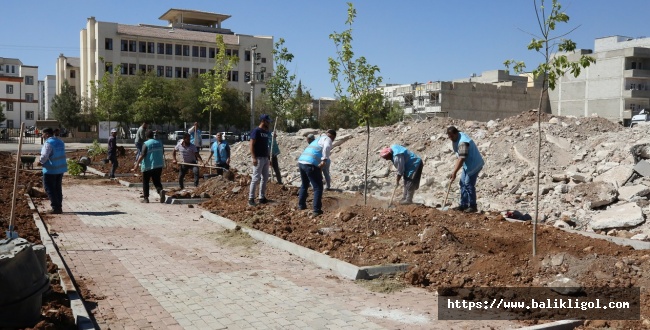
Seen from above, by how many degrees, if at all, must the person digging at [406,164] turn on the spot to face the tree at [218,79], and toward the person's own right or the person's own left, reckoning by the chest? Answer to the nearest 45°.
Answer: approximately 45° to the person's own right

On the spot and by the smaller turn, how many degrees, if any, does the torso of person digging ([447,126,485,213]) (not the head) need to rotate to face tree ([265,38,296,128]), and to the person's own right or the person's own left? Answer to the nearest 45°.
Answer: approximately 45° to the person's own right

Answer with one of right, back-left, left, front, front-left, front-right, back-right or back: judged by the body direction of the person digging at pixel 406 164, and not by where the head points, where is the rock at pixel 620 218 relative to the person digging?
back

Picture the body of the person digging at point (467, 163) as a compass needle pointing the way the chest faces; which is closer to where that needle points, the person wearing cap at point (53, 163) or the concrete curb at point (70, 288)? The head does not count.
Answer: the person wearing cap

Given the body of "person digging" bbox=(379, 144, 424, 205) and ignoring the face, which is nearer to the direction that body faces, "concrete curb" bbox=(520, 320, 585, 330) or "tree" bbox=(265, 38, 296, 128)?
the tree

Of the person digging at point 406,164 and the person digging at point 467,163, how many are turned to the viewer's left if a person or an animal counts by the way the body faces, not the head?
2

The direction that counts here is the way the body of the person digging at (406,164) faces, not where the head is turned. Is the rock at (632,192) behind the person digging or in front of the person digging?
behind

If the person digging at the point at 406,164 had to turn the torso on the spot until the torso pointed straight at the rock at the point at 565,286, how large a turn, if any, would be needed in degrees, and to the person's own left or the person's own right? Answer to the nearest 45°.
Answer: approximately 90° to the person's own left

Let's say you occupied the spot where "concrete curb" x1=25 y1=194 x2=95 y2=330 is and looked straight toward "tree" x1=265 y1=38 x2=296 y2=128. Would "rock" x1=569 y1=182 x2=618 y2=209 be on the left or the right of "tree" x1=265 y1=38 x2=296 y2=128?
right

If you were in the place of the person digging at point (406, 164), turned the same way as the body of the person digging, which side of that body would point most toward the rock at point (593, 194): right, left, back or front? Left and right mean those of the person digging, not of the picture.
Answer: back

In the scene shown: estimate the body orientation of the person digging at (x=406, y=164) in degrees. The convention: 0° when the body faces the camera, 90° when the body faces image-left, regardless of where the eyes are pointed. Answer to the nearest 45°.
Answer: approximately 90°

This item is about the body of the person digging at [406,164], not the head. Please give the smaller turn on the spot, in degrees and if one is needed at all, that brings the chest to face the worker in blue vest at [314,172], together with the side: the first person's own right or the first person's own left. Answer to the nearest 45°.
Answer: approximately 45° to the first person's own left

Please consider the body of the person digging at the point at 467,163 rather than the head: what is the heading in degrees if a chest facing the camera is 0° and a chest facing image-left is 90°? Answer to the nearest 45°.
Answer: approximately 90°

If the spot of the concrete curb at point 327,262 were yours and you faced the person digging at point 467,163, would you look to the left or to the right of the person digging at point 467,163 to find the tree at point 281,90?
left
